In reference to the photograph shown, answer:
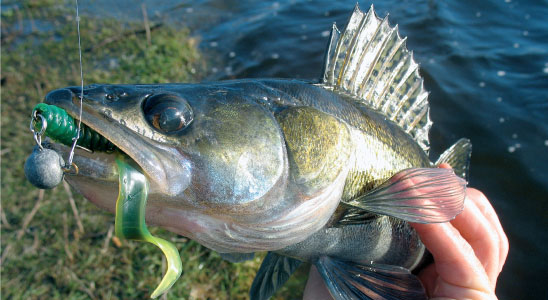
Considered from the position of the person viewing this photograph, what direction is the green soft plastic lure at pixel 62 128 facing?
facing to the left of the viewer

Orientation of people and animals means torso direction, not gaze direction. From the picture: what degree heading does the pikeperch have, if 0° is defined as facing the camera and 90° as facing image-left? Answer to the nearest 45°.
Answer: approximately 45°
